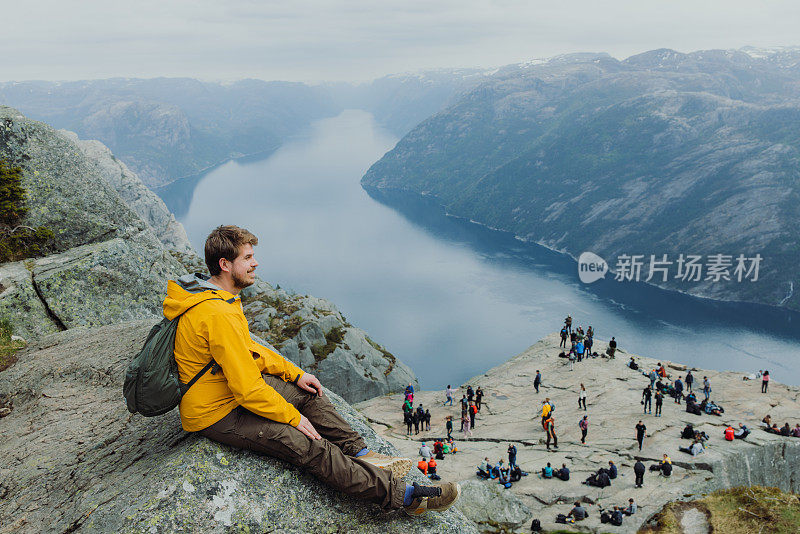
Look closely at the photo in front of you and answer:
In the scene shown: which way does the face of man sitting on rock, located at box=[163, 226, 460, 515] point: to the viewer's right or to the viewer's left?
to the viewer's right

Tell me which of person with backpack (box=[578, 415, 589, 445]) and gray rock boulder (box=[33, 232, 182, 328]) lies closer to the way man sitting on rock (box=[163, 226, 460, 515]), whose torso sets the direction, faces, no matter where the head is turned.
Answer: the person with backpack

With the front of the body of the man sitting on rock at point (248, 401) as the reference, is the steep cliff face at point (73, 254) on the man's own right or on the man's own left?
on the man's own left

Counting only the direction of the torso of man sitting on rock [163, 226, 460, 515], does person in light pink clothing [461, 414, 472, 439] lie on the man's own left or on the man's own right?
on the man's own left

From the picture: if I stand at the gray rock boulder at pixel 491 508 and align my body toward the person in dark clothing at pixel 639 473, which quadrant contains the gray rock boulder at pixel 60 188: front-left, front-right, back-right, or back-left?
back-left

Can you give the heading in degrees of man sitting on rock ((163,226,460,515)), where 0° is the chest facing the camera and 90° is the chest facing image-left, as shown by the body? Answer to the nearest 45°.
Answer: approximately 270°

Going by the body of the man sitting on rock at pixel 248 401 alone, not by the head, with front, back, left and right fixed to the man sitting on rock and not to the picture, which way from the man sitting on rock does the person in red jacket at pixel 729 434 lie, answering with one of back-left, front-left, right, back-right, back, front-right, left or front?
front-left

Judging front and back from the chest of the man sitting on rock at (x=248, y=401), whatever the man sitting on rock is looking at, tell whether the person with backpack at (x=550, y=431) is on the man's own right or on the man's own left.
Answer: on the man's own left
